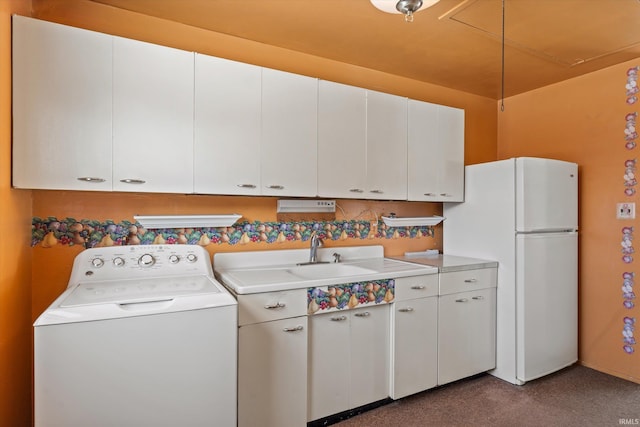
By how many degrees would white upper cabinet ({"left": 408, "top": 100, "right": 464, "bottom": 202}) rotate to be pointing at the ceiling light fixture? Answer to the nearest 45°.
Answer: approximately 45° to its right

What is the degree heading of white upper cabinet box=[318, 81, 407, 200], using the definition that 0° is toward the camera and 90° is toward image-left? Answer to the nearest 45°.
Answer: approximately 315°

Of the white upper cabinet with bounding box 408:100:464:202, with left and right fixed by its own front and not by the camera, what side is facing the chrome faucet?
right

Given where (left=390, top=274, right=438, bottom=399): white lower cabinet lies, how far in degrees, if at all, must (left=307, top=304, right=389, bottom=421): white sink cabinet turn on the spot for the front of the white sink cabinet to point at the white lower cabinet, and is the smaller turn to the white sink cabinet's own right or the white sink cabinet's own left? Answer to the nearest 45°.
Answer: approximately 90° to the white sink cabinet's own left

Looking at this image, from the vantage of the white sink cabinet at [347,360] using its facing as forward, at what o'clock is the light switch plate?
The light switch plate is roughly at 10 o'clock from the white sink cabinet.

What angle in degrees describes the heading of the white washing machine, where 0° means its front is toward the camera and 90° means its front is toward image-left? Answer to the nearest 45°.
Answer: approximately 0°

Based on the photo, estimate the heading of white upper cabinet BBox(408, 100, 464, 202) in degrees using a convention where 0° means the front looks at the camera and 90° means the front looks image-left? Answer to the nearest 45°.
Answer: approximately 315°

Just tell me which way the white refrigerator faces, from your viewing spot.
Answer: facing the viewer and to the right of the viewer

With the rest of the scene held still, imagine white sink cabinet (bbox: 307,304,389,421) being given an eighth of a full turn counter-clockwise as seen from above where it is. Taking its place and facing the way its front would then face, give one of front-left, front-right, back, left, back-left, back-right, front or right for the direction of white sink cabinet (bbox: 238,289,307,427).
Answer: back-right
